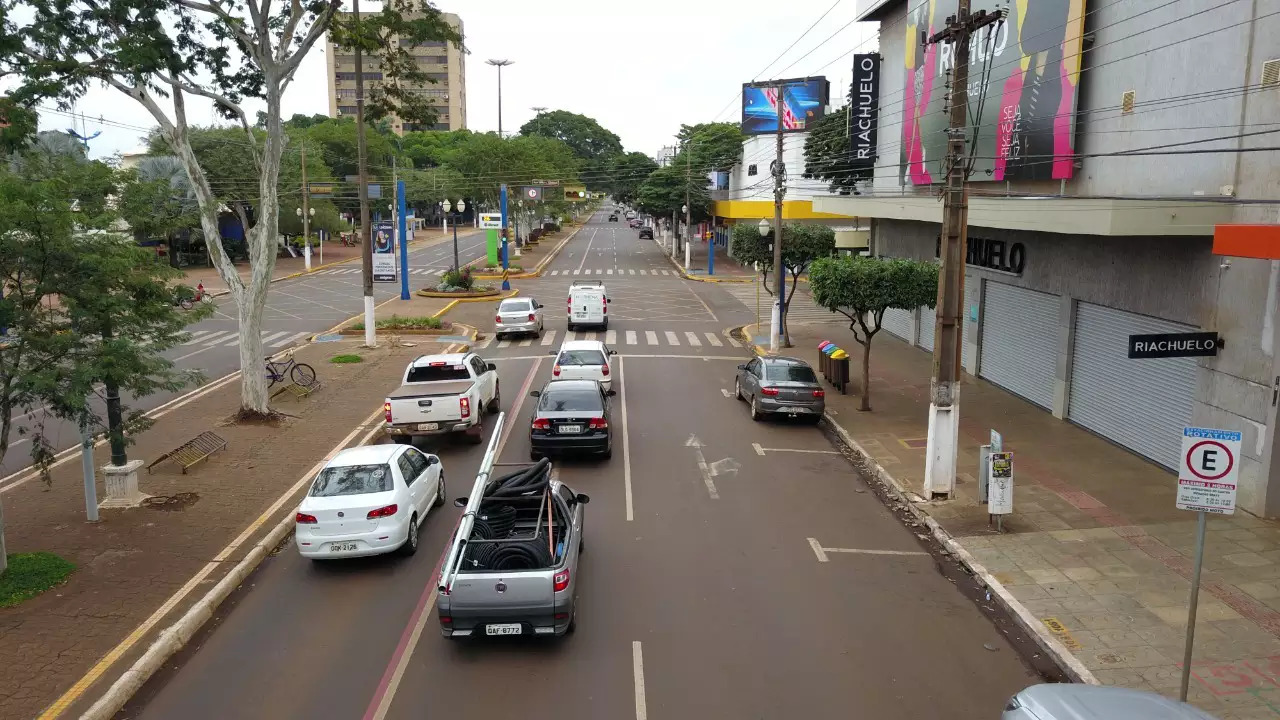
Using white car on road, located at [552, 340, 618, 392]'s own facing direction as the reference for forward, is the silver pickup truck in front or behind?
behind

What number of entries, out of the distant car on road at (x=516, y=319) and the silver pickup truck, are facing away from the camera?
2

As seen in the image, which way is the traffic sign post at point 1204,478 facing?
toward the camera

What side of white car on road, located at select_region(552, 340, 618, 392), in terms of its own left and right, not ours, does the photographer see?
back

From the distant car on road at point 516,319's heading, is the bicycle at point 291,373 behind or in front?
behind

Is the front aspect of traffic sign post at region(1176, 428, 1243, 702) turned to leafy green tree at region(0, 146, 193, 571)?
no

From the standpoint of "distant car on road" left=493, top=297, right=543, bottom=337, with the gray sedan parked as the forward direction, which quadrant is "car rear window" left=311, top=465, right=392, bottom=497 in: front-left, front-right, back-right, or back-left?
front-right

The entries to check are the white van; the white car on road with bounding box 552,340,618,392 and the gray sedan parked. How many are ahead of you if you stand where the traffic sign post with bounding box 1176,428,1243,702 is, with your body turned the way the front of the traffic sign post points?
0

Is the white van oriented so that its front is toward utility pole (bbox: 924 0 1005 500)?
no

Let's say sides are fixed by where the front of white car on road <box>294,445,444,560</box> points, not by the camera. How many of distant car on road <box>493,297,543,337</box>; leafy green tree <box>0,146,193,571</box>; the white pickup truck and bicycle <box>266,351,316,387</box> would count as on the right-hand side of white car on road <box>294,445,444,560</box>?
0

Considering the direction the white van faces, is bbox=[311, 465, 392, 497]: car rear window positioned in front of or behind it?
behind

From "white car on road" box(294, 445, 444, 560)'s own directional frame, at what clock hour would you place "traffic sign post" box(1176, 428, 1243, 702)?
The traffic sign post is roughly at 3 o'clock from the white car on road.

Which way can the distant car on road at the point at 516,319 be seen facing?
away from the camera

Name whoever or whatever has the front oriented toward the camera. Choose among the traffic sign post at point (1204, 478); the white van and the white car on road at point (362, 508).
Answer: the traffic sign post

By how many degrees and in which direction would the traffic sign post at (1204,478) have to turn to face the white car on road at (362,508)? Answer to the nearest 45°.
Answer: approximately 90° to its right

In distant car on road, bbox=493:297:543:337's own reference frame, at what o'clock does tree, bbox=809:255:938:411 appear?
The tree is roughly at 5 o'clock from the distant car on road.

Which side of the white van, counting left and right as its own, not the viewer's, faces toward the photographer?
back

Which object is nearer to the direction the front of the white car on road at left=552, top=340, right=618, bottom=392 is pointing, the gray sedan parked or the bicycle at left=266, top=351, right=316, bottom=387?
the bicycle

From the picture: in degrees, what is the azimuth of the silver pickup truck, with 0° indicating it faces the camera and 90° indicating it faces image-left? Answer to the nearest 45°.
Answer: approximately 180°
